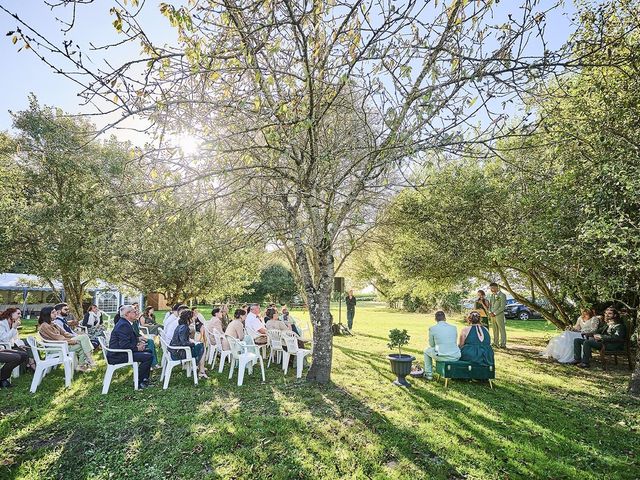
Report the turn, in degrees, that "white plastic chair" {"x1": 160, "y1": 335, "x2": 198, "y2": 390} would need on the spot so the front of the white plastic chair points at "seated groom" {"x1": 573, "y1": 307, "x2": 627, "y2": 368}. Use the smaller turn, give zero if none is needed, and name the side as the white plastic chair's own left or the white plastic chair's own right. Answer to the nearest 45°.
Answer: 0° — it already faces them

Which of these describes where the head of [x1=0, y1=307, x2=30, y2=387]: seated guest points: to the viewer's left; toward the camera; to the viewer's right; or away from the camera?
to the viewer's right

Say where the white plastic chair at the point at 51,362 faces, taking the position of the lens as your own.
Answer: facing to the right of the viewer

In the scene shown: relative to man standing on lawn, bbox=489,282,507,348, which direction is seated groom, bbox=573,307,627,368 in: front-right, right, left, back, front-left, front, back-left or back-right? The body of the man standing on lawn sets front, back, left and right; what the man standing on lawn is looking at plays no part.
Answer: left

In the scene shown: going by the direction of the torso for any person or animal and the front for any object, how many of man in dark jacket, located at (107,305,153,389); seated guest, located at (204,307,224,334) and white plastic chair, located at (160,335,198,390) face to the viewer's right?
3

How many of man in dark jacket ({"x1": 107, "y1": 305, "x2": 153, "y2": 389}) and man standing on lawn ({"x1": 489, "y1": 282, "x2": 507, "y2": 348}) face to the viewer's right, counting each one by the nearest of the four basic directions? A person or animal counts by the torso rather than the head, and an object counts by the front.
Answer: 1

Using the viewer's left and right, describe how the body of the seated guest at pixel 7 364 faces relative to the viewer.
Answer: facing to the right of the viewer

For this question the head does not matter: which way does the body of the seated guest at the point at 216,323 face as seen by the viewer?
to the viewer's right

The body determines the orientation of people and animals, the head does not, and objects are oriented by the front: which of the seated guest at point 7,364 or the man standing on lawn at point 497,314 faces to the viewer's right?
the seated guest

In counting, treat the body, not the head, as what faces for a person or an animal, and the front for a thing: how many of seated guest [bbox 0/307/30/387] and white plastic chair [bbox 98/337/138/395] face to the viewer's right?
2

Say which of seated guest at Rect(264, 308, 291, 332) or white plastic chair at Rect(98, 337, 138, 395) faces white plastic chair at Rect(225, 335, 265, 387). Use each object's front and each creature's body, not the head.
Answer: white plastic chair at Rect(98, 337, 138, 395)

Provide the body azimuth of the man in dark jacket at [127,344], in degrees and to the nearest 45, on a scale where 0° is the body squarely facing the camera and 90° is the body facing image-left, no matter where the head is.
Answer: approximately 270°

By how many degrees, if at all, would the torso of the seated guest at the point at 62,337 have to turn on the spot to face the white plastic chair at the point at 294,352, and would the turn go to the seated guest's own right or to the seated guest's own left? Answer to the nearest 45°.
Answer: approximately 45° to the seated guest's own right

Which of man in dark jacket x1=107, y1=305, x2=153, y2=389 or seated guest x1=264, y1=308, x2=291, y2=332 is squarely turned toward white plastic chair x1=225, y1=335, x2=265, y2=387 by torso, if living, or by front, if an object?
the man in dark jacket
